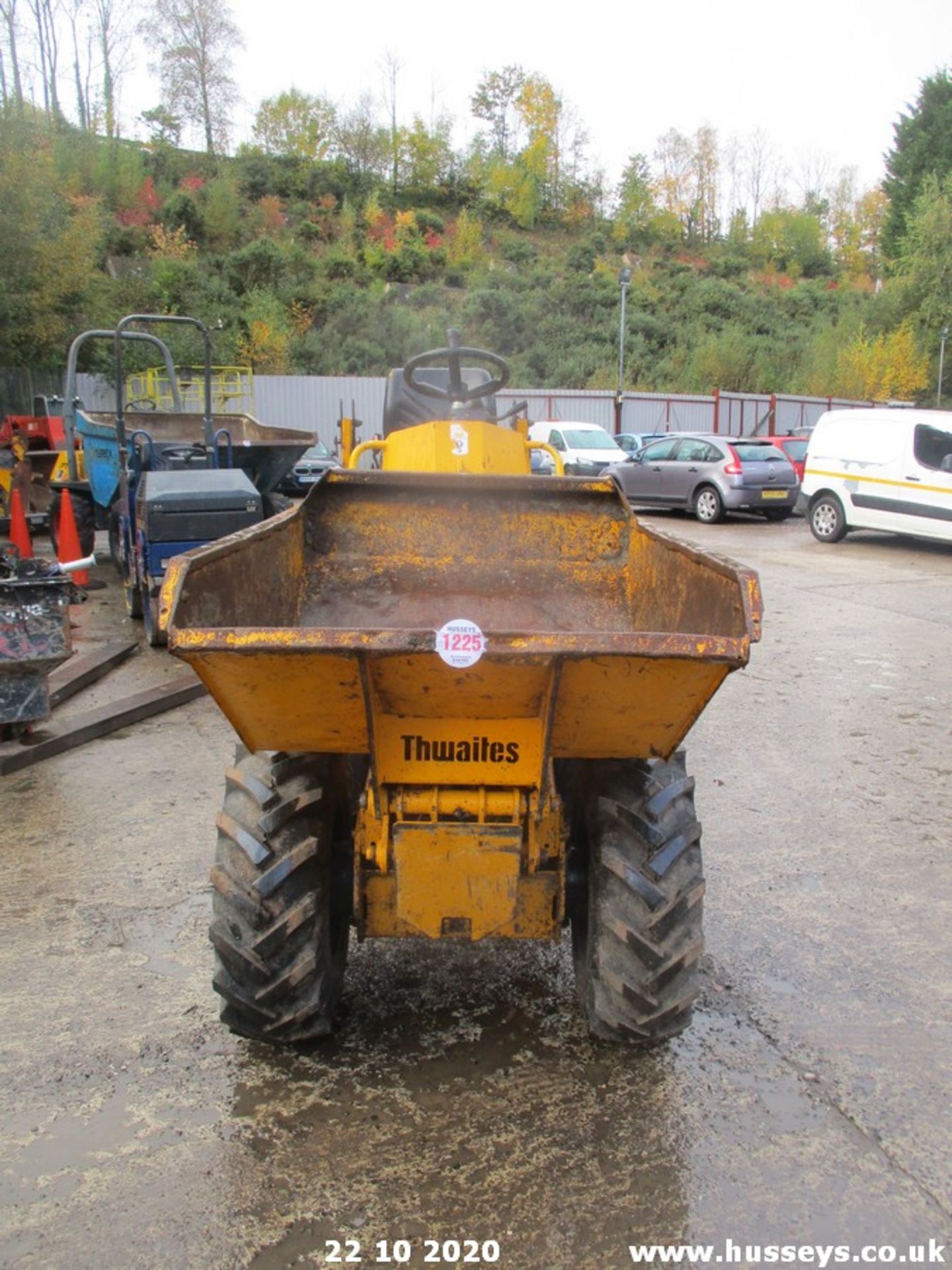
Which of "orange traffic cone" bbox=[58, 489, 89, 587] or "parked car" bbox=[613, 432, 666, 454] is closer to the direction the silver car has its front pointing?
the parked car

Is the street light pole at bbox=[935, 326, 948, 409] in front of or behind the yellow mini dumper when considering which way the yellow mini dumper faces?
behind

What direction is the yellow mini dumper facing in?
toward the camera

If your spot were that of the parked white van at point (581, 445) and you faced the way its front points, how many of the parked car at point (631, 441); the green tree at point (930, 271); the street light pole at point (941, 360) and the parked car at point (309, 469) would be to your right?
1

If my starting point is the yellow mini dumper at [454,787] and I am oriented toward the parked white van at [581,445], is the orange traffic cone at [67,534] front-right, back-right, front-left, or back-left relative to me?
front-left

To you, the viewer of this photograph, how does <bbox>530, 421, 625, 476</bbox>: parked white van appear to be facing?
facing the viewer and to the right of the viewer

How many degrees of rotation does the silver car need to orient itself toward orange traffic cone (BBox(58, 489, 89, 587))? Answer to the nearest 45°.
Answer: approximately 90° to its left

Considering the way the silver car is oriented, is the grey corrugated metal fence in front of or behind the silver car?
in front

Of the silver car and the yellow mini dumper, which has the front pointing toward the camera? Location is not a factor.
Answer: the yellow mini dumper

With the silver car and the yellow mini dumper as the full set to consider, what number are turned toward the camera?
1

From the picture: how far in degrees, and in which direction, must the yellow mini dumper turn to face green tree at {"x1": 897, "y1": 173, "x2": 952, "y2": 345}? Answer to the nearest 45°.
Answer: approximately 135° to its left

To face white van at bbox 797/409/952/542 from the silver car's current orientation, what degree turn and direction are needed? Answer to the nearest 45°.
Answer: approximately 180°

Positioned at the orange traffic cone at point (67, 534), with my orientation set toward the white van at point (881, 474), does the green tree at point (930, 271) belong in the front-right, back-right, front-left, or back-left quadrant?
front-left

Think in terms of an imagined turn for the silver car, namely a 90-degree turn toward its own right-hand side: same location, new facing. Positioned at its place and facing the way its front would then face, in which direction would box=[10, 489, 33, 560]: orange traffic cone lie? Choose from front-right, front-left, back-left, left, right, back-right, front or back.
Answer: back

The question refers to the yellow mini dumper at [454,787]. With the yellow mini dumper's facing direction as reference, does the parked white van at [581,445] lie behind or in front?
behind

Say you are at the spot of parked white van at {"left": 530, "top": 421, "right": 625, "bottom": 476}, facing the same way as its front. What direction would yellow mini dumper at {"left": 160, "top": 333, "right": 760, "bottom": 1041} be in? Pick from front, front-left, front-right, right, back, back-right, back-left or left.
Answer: front-right

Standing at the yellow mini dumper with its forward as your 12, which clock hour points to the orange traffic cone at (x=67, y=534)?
The orange traffic cone is roughly at 5 o'clock from the yellow mini dumper.
